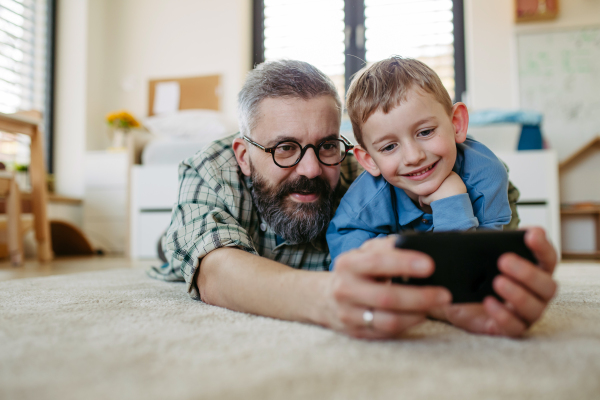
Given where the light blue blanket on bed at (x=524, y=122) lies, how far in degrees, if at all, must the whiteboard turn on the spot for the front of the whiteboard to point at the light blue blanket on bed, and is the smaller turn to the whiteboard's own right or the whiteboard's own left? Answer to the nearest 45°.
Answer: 0° — it already faces it

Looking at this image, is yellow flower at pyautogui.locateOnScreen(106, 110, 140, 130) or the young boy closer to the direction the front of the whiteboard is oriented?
the young boy

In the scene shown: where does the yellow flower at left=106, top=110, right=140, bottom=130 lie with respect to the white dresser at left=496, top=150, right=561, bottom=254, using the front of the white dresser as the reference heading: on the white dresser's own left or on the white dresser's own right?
on the white dresser's own right

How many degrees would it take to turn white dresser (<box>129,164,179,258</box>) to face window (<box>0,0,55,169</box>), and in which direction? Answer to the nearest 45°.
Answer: approximately 135° to its right

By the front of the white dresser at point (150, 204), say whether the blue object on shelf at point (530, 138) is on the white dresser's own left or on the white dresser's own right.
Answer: on the white dresser's own left

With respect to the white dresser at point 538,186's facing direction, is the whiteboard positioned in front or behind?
behind

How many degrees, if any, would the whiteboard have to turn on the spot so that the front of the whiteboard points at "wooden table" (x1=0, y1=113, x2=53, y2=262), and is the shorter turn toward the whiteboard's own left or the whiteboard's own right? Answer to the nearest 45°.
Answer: approximately 45° to the whiteboard's own right

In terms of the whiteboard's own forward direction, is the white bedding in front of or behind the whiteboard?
in front

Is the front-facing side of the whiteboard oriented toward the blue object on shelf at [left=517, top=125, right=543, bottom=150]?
yes

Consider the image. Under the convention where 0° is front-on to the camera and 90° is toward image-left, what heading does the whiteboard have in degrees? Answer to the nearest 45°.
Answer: approximately 0°

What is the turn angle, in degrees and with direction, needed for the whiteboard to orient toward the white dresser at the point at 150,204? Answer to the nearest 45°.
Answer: approximately 45° to its right
